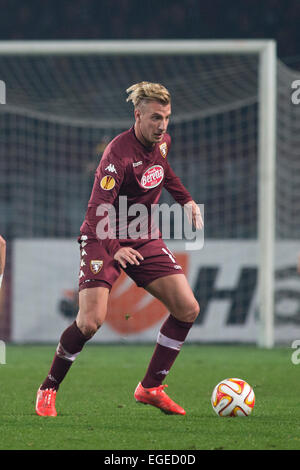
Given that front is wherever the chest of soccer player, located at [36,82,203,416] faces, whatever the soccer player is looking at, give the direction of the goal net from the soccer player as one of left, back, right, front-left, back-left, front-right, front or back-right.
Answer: back-left

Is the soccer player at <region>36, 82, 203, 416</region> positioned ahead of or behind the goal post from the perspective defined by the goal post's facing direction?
ahead

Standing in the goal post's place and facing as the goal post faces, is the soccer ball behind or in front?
in front

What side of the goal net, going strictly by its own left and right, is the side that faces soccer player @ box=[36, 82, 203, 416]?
front

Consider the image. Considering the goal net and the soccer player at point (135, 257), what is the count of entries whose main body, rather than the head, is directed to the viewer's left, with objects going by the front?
0

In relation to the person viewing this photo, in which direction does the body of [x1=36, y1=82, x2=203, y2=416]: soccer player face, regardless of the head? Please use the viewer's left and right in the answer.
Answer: facing the viewer and to the right of the viewer

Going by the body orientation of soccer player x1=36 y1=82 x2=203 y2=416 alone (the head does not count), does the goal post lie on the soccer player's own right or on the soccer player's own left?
on the soccer player's own left

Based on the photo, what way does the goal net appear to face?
toward the camera

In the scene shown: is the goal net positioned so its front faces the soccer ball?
yes
